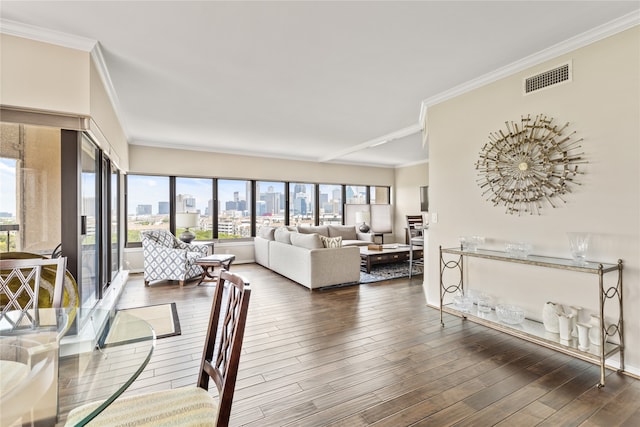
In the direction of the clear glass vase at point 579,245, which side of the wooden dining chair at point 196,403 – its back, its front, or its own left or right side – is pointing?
back

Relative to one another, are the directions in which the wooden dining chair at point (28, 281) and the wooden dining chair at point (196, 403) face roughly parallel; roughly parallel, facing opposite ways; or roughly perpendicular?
roughly perpendicular

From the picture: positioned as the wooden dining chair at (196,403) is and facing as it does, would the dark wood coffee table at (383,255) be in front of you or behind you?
behind

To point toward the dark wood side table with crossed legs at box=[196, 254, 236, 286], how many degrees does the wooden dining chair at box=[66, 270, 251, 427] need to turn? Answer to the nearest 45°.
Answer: approximately 90° to its right

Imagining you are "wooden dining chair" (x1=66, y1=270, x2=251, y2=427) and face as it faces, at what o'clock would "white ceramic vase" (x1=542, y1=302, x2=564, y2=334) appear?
The white ceramic vase is roughly at 6 o'clock from the wooden dining chair.

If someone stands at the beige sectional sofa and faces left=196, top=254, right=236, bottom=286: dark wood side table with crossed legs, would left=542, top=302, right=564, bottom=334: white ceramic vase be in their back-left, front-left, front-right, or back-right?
back-left

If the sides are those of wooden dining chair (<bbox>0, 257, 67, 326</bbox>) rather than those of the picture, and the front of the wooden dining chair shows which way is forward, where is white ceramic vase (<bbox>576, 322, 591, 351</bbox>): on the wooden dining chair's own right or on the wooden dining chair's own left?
on the wooden dining chair's own left

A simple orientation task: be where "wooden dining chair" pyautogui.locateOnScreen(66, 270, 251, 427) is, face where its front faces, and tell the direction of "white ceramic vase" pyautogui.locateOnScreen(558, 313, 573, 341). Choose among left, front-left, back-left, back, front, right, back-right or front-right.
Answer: back

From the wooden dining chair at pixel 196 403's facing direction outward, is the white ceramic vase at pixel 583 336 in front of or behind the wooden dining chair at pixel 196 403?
behind

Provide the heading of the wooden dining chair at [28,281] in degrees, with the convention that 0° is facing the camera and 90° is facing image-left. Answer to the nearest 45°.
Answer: approximately 0°

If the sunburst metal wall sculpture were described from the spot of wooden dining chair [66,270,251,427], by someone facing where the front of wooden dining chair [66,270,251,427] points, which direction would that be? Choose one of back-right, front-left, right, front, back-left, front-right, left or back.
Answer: back

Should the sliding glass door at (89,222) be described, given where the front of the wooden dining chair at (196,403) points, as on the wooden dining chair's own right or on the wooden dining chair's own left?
on the wooden dining chair's own right

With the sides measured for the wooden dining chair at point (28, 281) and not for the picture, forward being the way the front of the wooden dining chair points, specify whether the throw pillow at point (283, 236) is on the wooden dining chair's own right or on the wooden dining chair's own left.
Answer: on the wooden dining chair's own left

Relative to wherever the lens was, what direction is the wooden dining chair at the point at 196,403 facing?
facing to the left of the viewer

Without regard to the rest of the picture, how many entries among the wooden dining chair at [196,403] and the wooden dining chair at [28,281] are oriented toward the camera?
1

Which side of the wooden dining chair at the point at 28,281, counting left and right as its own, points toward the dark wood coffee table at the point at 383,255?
left
